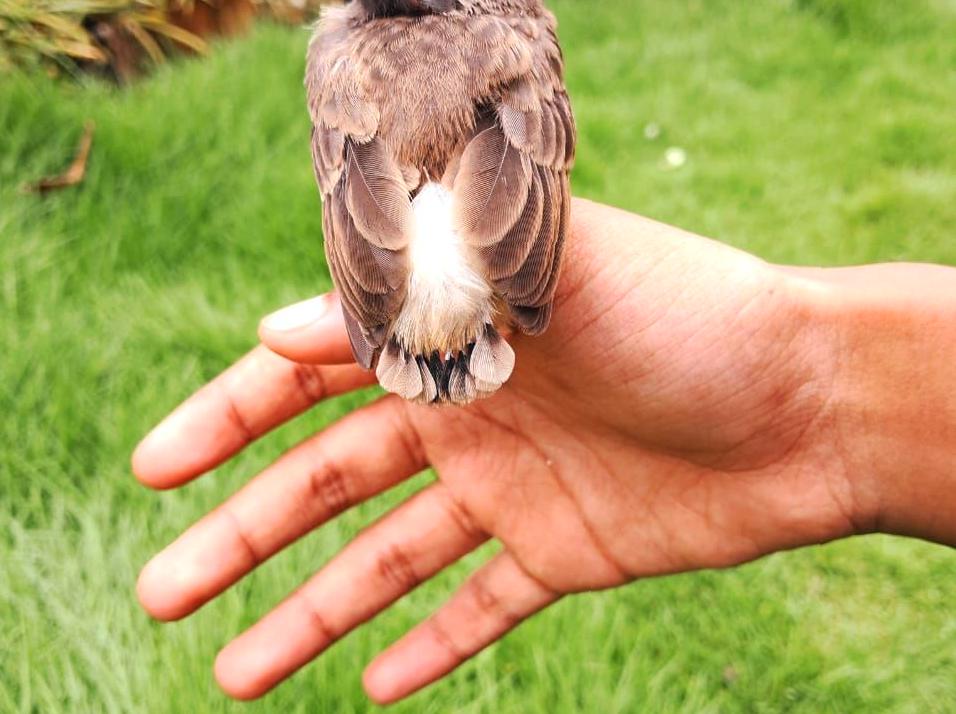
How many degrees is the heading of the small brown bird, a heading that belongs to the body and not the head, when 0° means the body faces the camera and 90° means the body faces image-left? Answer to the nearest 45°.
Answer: approximately 180°
